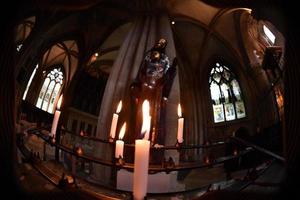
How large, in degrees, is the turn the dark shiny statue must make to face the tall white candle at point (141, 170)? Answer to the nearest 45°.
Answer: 0° — it already faces it

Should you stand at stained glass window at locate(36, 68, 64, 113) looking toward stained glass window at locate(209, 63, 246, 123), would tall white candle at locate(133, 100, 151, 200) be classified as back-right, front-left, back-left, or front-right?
front-right

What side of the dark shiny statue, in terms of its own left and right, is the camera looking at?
front

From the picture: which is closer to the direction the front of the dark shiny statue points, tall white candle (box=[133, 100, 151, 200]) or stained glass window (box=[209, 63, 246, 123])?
the tall white candle

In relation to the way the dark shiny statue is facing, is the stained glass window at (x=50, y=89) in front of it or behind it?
behind

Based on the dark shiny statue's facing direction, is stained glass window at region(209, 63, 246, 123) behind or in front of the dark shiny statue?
behind

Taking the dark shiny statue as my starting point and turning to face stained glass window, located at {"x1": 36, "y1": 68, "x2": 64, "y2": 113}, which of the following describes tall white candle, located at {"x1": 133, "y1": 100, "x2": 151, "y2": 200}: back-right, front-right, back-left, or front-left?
back-left

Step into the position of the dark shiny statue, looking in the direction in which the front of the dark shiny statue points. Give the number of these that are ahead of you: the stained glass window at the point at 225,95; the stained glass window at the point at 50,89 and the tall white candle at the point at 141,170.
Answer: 1
